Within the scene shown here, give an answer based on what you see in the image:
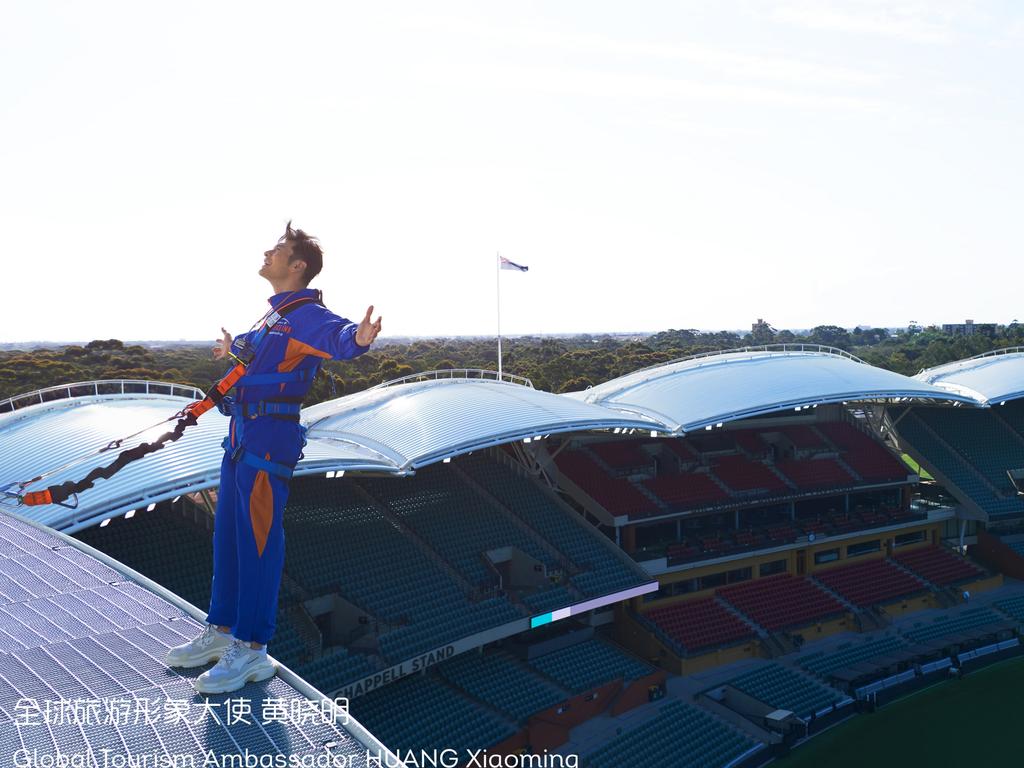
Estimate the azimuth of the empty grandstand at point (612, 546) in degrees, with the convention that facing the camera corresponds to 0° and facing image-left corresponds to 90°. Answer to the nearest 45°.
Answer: approximately 315°

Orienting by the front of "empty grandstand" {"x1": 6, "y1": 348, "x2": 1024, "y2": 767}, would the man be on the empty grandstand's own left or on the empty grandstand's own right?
on the empty grandstand's own right
